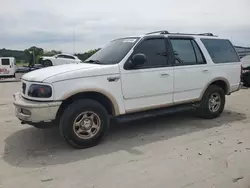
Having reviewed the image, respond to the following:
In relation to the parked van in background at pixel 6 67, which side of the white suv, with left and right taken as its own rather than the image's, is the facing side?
right

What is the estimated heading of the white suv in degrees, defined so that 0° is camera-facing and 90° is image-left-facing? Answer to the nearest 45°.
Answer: approximately 45°

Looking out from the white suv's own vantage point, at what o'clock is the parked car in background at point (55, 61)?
The parked car in background is roughly at 4 o'clock from the white suv.
